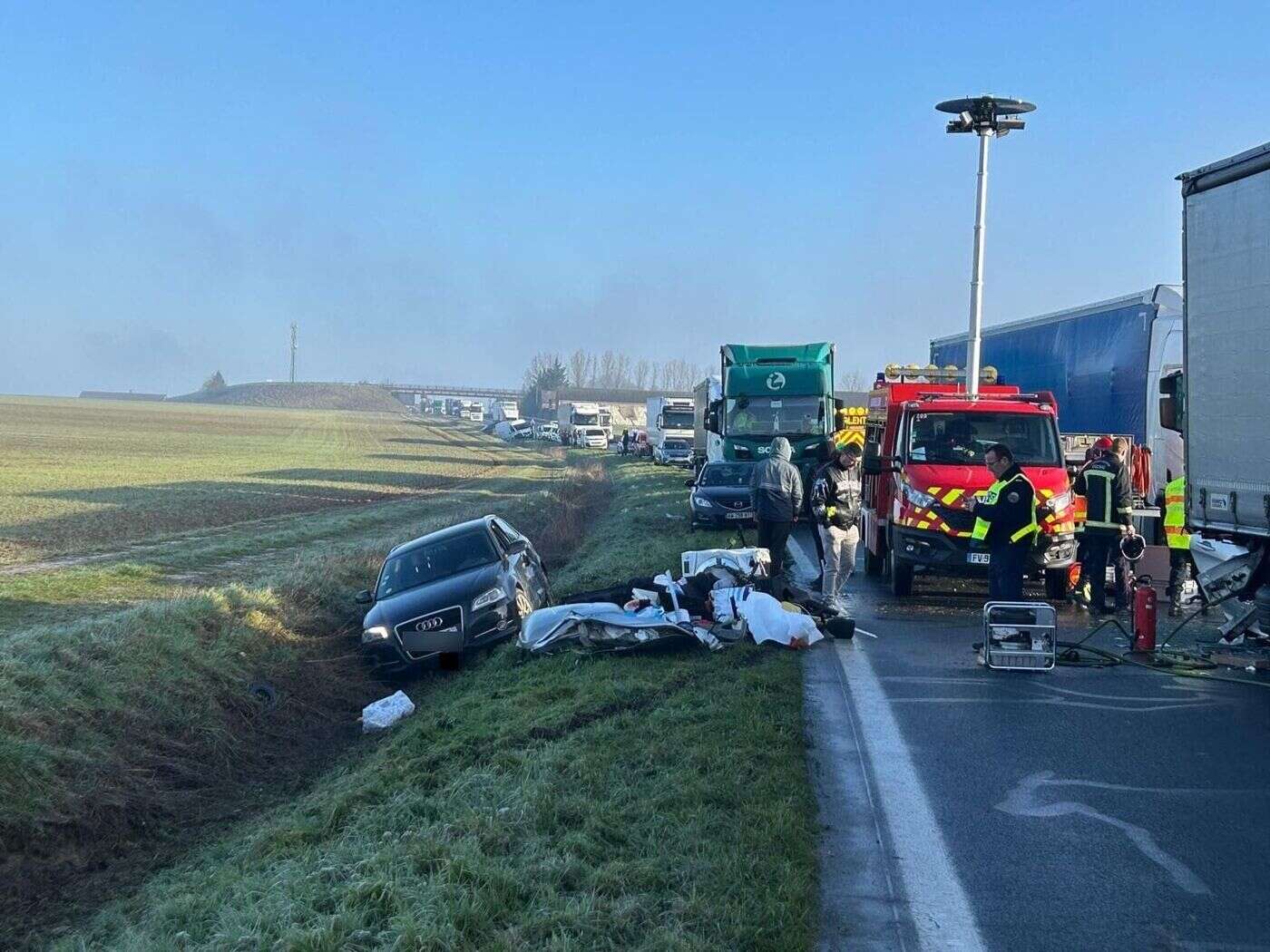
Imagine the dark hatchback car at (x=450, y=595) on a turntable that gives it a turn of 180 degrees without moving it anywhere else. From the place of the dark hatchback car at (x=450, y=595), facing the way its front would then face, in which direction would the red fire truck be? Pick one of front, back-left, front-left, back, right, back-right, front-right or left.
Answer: front-right

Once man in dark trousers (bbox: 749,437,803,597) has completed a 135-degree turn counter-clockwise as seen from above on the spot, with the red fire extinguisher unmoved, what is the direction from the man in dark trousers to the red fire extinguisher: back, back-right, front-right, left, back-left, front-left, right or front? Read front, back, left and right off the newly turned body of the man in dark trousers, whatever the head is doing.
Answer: left

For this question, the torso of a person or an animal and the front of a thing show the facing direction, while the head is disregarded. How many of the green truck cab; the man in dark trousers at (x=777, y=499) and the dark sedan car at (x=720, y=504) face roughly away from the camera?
1

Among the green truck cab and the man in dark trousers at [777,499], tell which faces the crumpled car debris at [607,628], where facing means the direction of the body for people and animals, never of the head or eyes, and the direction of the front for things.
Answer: the green truck cab

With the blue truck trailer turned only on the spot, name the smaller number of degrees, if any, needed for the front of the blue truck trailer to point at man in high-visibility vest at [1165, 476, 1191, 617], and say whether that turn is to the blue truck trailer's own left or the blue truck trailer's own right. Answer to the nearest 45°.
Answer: approximately 45° to the blue truck trailer's own right

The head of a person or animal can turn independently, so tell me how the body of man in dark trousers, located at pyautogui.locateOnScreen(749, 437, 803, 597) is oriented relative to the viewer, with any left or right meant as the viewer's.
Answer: facing away from the viewer

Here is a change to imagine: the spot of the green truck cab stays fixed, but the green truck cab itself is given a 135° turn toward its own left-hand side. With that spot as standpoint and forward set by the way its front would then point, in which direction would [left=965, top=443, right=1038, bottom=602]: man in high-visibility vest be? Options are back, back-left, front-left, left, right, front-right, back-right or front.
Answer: back-right

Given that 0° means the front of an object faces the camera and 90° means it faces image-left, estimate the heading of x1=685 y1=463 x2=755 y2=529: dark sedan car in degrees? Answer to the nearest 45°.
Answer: approximately 0°

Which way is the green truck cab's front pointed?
toward the camera

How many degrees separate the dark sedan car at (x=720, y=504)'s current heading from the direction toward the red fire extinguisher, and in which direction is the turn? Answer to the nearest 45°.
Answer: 0° — it already faces it

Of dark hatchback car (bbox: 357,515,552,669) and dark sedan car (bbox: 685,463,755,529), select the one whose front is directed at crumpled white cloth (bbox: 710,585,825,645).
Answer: dark sedan car (bbox: 685,463,755,529)

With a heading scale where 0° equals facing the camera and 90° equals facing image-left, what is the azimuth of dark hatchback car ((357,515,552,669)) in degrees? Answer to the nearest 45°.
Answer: approximately 45°

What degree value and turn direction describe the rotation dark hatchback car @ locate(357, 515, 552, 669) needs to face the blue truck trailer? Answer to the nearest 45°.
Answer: approximately 180°

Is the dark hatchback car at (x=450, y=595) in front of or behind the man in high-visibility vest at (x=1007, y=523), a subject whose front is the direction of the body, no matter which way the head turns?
in front
